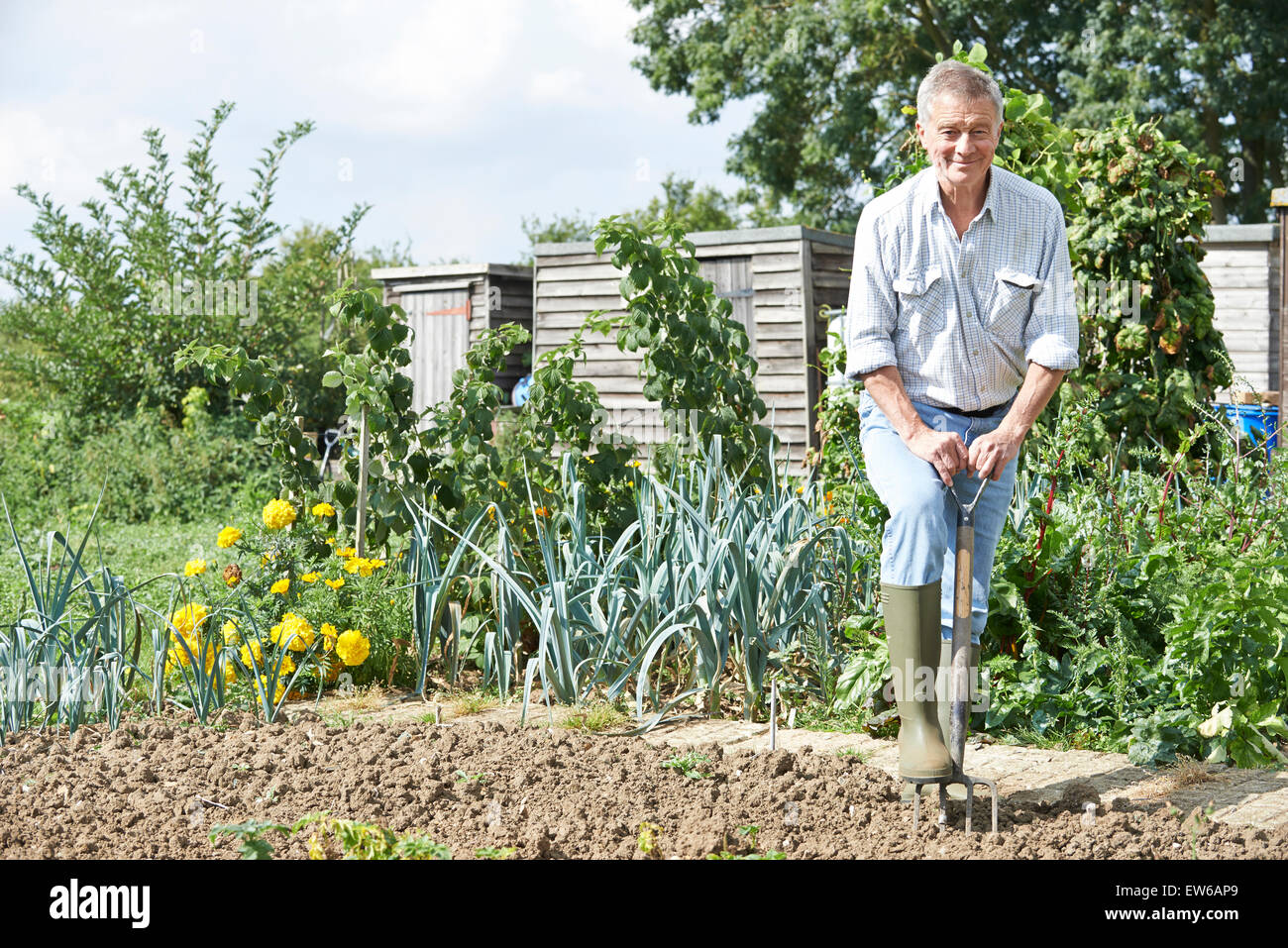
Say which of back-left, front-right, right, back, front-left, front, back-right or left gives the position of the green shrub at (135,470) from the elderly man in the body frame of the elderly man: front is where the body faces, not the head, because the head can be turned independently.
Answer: back-right

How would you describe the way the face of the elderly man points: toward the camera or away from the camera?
toward the camera

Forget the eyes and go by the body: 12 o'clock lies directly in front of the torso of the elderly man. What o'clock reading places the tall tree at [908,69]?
The tall tree is roughly at 6 o'clock from the elderly man.

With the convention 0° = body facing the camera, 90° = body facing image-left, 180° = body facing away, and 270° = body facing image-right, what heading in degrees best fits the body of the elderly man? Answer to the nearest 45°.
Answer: approximately 0°

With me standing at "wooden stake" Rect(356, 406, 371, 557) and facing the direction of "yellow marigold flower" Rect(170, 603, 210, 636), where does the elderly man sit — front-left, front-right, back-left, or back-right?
front-left

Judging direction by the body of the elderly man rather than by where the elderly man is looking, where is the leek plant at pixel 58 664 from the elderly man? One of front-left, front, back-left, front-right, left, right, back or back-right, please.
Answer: right

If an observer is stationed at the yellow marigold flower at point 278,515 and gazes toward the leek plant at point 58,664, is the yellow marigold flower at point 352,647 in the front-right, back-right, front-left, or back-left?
front-left

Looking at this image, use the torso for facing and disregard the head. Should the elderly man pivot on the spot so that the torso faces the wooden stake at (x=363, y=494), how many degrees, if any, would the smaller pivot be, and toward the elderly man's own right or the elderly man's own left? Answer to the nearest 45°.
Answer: approximately 135° to the elderly man's own right
